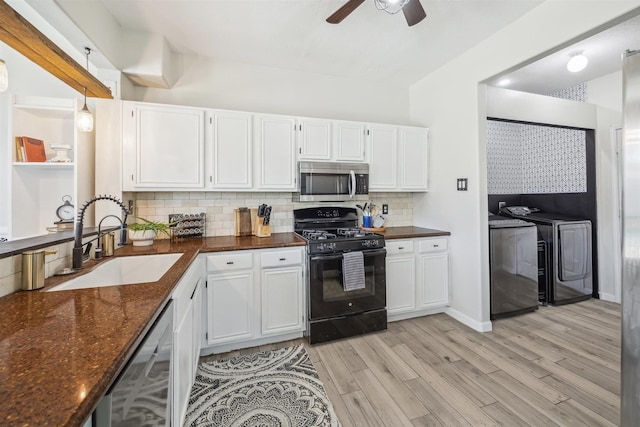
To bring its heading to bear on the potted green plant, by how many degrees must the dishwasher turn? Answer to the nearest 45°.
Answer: approximately 90° to its left

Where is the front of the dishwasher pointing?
to the viewer's right

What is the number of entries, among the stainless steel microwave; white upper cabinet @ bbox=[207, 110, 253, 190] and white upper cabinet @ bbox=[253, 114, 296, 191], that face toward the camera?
3

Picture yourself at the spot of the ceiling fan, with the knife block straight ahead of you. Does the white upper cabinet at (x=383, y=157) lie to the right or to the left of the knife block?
right

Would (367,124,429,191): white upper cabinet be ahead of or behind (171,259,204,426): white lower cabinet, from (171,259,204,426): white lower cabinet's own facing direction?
ahead

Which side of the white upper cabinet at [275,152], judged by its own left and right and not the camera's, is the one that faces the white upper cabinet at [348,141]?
left

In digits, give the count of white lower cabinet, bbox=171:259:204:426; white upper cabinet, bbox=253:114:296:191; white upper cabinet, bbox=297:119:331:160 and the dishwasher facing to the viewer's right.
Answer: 2

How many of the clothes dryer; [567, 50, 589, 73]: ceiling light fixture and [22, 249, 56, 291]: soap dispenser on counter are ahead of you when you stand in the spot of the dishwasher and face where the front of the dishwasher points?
2

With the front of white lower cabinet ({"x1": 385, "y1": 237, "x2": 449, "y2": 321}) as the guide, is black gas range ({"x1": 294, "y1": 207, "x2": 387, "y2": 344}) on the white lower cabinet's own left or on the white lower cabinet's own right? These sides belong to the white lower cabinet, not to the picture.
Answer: on the white lower cabinet's own right

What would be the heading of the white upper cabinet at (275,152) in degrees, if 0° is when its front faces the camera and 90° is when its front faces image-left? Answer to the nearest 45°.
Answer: approximately 0°

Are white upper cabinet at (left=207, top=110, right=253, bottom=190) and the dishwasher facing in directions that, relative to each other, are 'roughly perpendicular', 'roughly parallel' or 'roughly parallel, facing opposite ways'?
roughly perpendicular

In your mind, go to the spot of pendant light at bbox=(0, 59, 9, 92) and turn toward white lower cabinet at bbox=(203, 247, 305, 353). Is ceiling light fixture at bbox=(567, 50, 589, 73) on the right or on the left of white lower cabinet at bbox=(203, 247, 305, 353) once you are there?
right

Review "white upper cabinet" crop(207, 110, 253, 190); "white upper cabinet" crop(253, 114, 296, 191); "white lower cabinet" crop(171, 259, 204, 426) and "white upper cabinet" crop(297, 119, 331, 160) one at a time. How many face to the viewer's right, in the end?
1

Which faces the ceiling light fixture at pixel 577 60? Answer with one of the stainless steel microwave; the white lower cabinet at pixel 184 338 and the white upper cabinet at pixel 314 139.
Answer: the white lower cabinet

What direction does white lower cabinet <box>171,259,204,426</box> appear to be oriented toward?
to the viewer's right
